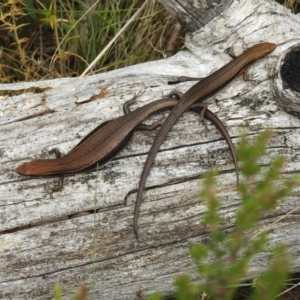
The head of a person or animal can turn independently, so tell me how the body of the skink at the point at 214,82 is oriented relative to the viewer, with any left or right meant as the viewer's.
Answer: facing away from the viewer and to the right of the viewer
